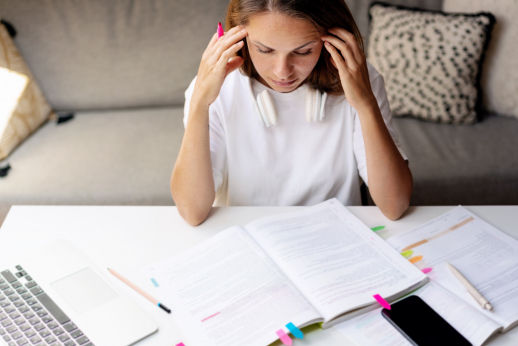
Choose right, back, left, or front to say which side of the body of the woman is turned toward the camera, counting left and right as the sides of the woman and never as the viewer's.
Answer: front

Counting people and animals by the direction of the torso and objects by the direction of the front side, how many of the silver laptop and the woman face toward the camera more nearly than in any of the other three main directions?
1

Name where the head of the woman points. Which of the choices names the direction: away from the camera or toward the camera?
toward the camera

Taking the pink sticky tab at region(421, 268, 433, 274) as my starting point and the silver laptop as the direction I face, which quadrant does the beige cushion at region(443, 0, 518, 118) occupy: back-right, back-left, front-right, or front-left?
back-right

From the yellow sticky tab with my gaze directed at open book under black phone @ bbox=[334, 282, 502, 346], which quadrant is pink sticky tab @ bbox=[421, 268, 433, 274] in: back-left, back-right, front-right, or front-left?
front-left

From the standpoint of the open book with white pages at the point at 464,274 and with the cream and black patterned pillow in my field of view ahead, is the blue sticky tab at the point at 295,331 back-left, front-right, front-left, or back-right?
back-left

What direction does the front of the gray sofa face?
toward the camera

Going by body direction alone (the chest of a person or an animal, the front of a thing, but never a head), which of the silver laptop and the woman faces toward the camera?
the woman

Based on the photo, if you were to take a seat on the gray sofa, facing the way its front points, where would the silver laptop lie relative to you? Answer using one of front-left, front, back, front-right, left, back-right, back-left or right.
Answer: front
